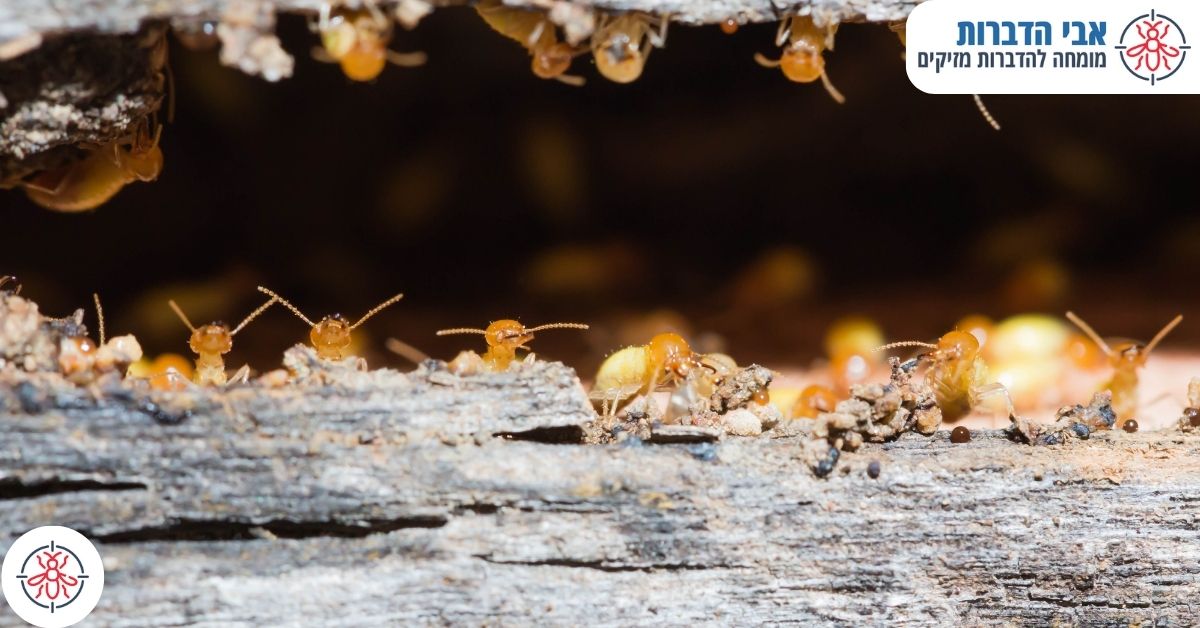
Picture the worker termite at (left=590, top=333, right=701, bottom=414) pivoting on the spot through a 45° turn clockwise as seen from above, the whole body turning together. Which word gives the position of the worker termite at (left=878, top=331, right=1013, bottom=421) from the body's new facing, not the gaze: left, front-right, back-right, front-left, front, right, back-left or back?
front-left

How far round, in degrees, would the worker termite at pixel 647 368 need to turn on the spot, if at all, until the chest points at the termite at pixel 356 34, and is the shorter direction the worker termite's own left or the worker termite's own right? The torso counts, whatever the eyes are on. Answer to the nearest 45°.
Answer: approximately 135° to the worker termite's own right

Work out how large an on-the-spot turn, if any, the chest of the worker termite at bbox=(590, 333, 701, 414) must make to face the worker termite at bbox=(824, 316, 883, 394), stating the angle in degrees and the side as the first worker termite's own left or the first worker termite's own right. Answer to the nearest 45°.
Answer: approximately 45° to the first worker termite's own left

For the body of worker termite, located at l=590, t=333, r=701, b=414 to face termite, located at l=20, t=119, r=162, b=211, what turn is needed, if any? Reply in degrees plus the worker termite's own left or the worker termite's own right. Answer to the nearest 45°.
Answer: approximately 180°

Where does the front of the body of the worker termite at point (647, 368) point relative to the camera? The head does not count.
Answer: to the viewer's right

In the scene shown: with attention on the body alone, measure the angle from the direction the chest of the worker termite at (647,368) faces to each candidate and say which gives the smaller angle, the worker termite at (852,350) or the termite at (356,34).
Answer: the worker termite

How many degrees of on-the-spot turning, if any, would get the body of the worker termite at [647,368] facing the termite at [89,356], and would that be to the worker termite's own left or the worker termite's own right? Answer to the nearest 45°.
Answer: approximately 135° to the worker termite's own right
